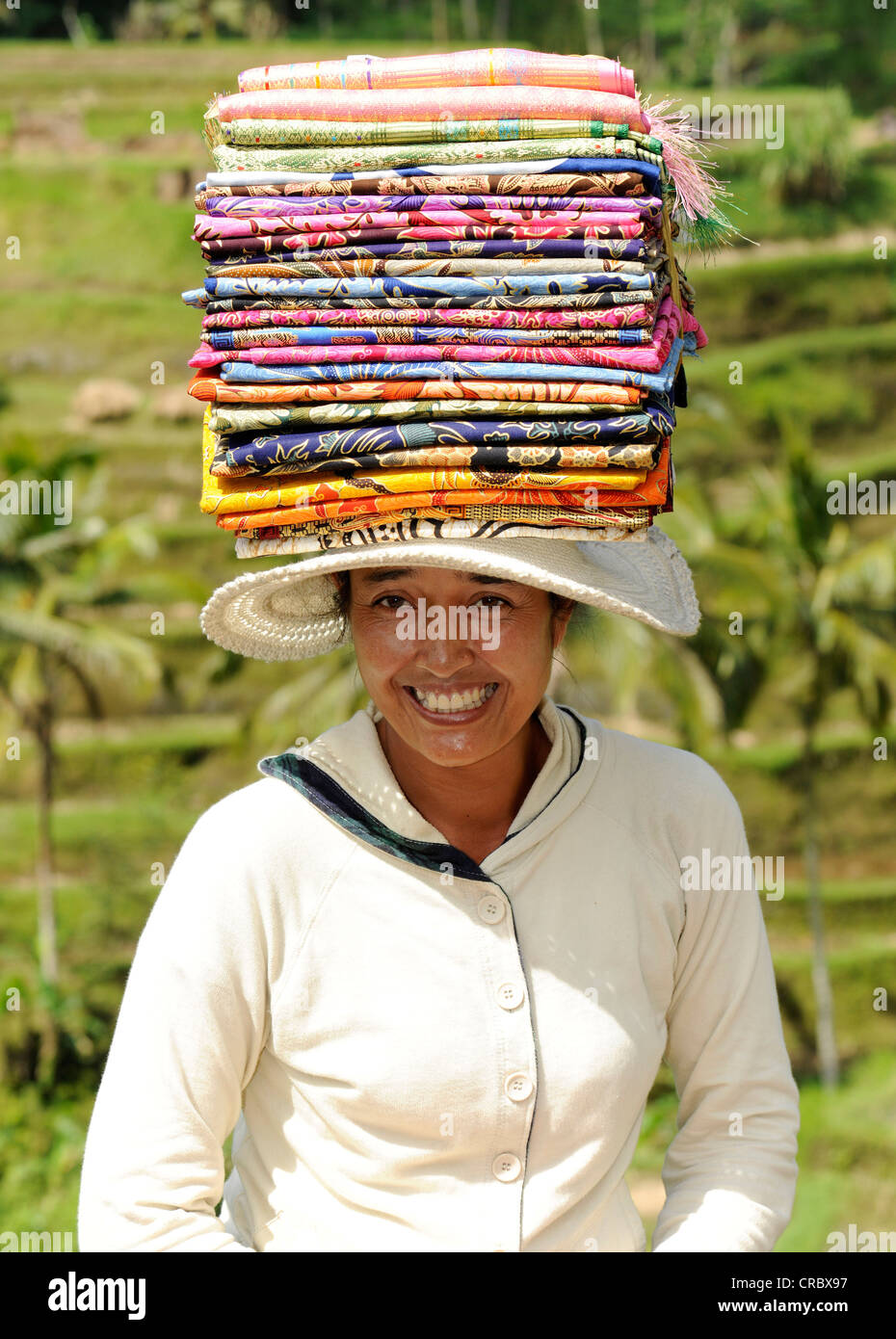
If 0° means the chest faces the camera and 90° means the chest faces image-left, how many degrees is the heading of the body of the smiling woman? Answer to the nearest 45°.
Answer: approximately 0°
